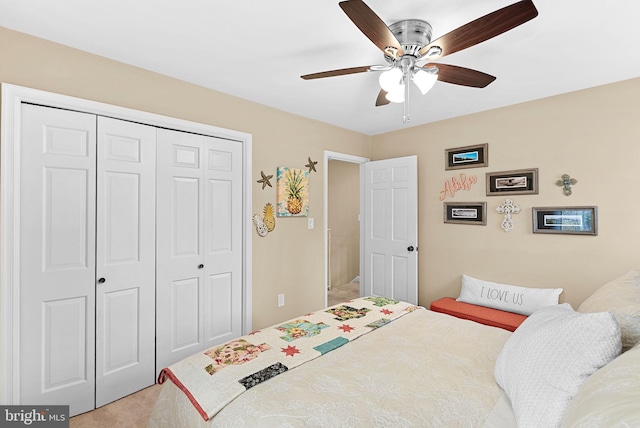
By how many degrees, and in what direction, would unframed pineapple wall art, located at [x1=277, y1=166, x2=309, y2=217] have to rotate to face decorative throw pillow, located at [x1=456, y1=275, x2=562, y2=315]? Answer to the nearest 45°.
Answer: approximately 45° to its left

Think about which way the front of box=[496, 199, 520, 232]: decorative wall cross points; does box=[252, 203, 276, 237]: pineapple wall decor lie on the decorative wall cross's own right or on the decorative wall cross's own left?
on the decorative wall cross's own right

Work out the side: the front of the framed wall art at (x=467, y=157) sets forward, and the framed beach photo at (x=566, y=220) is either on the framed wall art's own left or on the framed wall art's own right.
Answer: on the framed wall art's own left

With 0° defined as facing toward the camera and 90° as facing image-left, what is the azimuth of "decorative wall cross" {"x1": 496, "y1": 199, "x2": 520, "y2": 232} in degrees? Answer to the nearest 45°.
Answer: approximately 0°

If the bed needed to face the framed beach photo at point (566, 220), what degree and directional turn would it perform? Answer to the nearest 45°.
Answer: approximately 90° to its right

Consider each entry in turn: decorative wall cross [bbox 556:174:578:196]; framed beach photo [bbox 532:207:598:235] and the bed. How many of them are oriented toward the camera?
2

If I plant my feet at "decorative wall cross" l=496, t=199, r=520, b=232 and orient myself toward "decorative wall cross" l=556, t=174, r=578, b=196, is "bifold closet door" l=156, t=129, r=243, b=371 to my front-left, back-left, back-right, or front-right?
back-right

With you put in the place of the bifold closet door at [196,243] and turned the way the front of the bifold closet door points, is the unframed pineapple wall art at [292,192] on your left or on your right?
on your left

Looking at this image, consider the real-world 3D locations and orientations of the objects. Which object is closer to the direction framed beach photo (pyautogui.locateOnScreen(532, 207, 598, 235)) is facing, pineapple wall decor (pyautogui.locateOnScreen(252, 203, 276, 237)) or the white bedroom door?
the pineapple wall decor

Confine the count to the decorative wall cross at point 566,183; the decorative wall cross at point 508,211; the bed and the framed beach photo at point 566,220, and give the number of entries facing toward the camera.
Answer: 3

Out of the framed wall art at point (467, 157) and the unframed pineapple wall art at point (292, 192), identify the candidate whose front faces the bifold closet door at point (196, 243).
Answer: the framed wall art at point (467, 157)

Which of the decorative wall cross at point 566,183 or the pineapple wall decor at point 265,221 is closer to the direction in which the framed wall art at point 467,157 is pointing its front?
the pineapple wall decor
